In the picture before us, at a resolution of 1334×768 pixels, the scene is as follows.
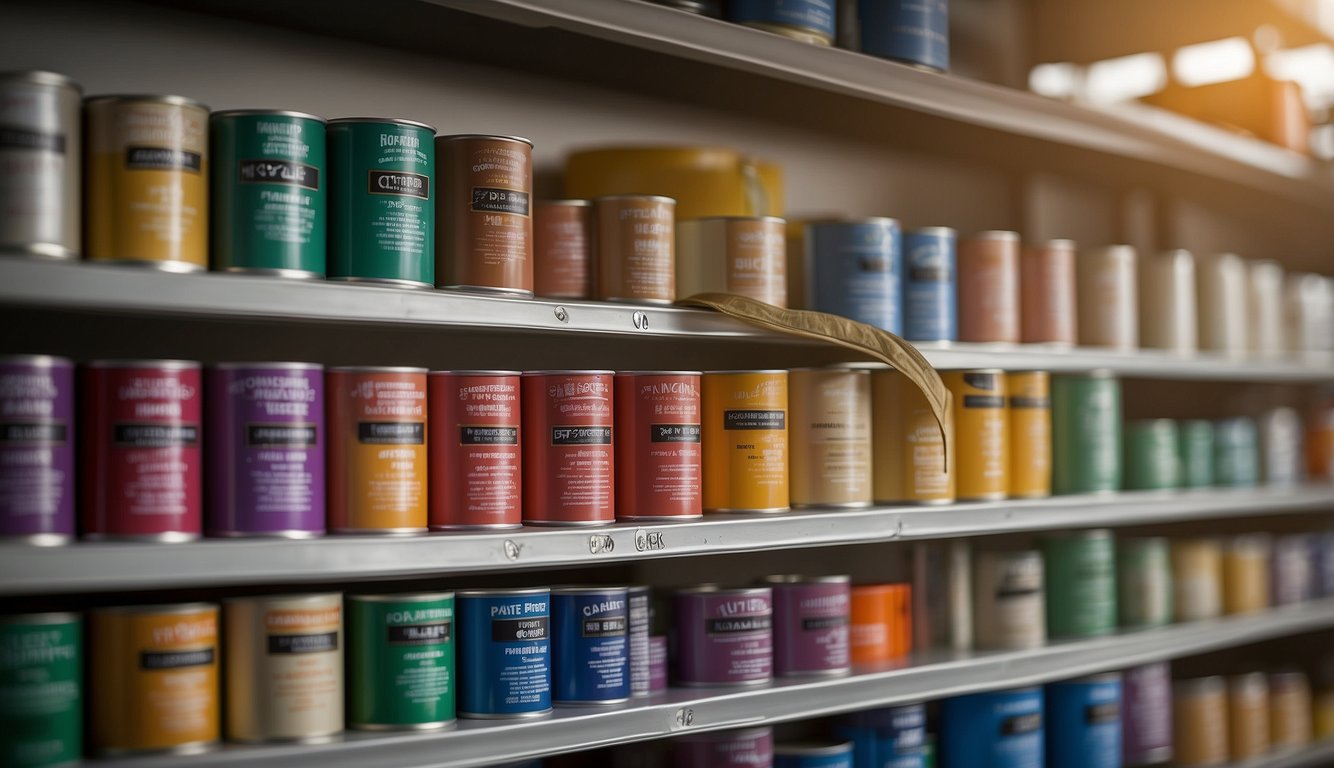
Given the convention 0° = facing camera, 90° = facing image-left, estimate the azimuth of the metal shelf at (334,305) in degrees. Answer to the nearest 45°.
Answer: approximately 315°

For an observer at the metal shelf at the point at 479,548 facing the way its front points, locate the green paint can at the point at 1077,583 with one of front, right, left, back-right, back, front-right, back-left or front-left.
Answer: left

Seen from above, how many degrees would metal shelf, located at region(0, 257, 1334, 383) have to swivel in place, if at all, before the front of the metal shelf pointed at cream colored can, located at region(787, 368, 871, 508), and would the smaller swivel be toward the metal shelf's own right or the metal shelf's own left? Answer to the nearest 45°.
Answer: approximately 90° to the metal shelf's own left

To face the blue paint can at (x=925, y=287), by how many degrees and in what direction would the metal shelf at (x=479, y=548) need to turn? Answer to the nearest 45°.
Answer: approximately 90° to its left

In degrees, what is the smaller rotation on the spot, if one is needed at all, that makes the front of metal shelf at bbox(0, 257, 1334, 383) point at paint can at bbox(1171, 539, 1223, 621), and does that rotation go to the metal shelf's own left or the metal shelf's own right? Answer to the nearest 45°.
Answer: approximately 90° to the metal shelf's own left

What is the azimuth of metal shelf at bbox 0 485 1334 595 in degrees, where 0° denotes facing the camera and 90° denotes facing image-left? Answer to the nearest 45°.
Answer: approximately 315°

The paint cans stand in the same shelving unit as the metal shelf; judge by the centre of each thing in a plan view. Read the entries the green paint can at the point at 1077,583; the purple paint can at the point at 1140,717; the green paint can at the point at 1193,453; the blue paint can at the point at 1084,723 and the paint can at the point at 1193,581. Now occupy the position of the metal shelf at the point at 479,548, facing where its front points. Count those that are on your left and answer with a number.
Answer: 5

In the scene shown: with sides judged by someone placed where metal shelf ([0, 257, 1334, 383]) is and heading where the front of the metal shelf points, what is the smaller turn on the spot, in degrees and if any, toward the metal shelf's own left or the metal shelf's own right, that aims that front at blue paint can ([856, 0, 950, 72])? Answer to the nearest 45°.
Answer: approximately 90° to the metal shelf's own left
